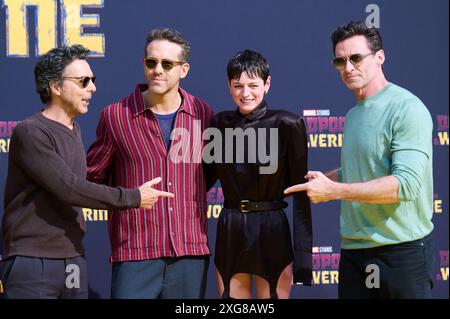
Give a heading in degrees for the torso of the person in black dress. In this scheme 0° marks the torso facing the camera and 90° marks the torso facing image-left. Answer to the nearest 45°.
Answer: approximately 0°

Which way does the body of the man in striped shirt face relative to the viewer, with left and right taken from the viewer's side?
facing the viewer

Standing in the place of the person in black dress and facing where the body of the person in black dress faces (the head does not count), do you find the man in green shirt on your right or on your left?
on your left

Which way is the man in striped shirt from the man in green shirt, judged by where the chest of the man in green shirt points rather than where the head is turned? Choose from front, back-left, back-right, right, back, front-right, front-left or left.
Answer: front-right

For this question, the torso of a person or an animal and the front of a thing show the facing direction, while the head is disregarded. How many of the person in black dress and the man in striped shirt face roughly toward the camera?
2

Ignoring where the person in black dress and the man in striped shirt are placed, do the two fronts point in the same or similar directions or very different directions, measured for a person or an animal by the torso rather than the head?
same or similar directions

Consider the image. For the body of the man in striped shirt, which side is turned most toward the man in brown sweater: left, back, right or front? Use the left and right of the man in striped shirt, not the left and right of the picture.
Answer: right

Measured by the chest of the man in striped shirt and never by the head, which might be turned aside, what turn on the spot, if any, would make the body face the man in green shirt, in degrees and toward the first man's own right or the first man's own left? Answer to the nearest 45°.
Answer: approximately 90° to the first man's own left

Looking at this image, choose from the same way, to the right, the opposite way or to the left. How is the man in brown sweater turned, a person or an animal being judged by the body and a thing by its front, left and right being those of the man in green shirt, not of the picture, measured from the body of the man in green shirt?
to the left

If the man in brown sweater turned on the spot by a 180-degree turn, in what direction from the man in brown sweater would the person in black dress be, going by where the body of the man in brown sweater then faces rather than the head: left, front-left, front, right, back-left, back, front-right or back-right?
back-right

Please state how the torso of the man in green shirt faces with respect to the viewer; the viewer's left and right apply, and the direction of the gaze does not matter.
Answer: facing the viewer and to the left of the viewer

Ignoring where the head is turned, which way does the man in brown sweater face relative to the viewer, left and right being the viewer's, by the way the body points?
facing the viewer and to the right of the viewer
